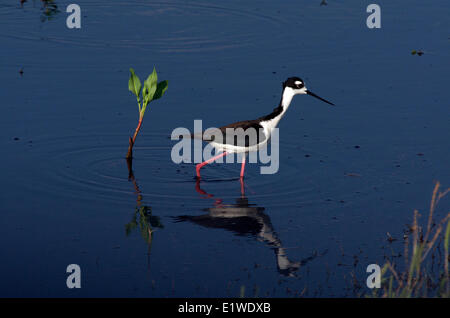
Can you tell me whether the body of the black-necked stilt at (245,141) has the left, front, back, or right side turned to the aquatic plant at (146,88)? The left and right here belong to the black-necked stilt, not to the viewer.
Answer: back

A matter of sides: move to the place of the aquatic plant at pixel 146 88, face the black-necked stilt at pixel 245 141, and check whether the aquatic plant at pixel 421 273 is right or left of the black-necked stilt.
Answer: right

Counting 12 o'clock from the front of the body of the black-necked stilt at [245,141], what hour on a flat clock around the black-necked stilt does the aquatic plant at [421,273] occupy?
The aquatic plant is roughly at 2 o'clock from the black-necked stilt.

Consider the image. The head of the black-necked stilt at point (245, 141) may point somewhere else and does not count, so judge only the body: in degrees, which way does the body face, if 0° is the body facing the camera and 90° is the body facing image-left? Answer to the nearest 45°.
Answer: approximately 270°
